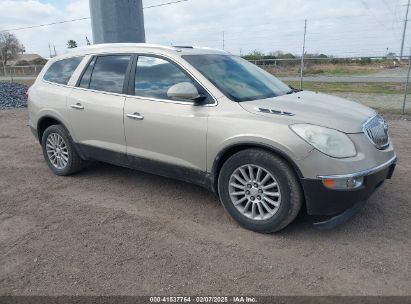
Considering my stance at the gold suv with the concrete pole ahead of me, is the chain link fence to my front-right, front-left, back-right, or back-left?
front-right

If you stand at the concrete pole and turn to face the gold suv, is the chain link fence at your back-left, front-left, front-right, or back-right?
back-left

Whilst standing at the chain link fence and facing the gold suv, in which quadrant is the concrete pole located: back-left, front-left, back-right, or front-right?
front-right

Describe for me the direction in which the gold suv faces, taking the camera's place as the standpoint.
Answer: facing the viewer and to the right of the viewer

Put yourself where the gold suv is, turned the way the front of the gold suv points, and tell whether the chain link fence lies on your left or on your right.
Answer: on your left

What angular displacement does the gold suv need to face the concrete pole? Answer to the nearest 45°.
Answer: approximately 135° to its left

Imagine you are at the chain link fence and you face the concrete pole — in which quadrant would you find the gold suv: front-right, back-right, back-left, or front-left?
front-left
